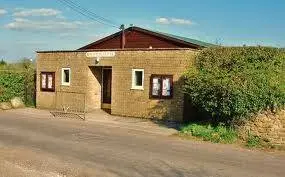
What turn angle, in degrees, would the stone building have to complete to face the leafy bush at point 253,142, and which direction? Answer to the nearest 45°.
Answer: approximately 90° to its left

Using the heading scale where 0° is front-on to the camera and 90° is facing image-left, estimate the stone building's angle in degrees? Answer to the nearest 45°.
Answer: approximately 45°

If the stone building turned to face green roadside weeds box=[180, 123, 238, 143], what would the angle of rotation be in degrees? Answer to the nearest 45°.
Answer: approximately 90° to its left

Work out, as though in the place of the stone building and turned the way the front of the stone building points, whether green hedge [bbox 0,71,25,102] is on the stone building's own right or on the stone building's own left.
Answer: on the stone building's own right

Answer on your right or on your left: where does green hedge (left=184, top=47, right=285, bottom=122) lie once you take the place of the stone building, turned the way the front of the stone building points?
on your left

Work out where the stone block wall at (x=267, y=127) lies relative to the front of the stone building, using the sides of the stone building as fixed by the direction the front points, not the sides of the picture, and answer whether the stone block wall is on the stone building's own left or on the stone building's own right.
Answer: on the stone building's own left
